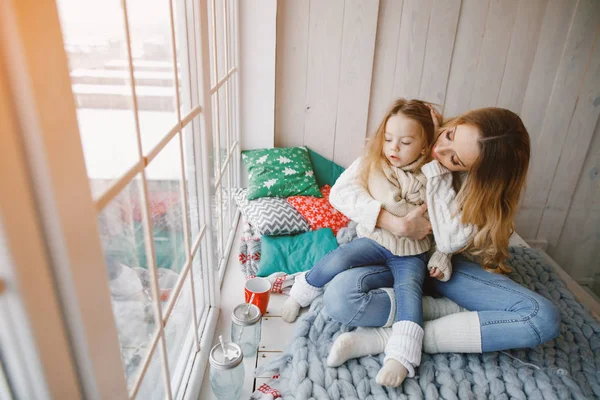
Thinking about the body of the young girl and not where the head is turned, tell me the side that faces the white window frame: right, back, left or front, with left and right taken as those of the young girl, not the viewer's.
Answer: front

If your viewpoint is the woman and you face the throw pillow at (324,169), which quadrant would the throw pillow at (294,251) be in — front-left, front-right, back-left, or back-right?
front-left

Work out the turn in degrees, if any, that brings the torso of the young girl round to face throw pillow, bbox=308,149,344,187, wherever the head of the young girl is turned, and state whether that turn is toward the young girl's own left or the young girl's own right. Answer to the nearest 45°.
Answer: approximately 135° to the young girl's own right

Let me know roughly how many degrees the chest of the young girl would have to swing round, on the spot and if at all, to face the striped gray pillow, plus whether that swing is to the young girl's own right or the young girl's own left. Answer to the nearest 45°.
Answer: approximately 90° to the young girl's own right

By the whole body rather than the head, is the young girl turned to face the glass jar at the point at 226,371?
yes

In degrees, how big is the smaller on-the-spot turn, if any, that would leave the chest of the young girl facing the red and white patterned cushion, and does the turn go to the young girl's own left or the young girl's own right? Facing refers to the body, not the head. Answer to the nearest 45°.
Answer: approximately 90° to the young girl's own right

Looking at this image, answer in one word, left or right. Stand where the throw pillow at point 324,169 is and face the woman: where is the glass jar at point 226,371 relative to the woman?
right

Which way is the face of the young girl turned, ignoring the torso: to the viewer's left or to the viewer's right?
to the viewer's left

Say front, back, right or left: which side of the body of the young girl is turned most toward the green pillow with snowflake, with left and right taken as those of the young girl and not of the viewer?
right

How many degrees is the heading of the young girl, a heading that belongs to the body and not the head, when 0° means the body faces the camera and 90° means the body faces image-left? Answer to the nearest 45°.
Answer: approximately 45°
